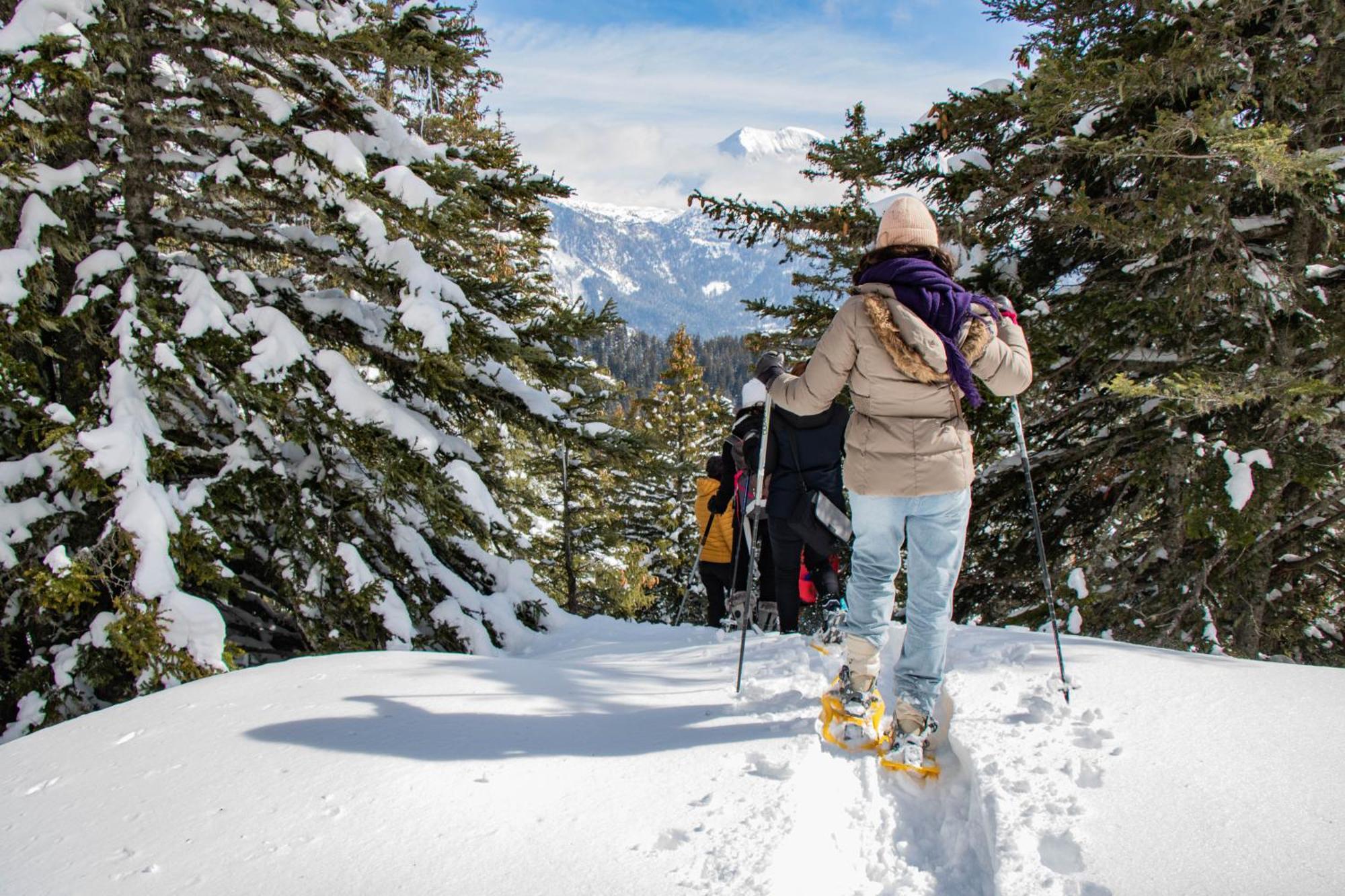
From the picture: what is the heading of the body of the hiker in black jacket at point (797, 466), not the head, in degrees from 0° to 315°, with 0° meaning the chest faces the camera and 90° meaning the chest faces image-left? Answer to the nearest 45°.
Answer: approximately 180°

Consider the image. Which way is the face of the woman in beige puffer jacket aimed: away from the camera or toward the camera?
away from the camera

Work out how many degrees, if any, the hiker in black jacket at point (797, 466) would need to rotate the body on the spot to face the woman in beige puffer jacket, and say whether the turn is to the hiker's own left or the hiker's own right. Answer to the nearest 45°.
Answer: approximately 180°

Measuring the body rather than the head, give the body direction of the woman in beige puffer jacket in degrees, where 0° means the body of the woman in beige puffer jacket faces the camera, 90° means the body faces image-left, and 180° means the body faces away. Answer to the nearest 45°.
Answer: approximately 180°

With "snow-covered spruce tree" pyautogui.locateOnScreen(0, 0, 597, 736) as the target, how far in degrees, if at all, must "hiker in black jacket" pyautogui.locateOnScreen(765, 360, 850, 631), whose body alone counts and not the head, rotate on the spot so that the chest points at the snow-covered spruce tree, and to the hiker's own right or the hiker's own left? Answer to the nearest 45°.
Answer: approximately 90° to the hiker's own left
